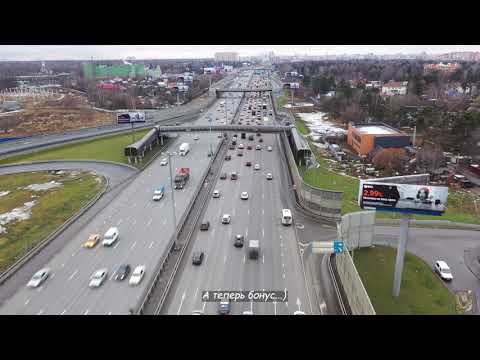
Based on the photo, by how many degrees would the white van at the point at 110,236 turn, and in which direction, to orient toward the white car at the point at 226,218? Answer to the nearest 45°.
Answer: approximately 135° to its left

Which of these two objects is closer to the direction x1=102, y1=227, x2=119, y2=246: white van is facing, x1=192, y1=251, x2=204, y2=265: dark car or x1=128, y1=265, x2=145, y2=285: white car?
the white car

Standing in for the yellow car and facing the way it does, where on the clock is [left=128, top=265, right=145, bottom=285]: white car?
The white car is roughly at 10 o'clock from the yellow car.

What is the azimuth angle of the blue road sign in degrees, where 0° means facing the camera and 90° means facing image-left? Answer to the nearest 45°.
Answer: approximately 0°

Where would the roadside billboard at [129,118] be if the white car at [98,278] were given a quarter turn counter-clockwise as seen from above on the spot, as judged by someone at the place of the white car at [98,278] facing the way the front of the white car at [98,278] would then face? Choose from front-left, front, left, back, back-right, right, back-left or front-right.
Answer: back-left

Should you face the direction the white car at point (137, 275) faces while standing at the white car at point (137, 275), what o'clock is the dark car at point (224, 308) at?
The dark car is roughly at 9 o'clock from the white car.

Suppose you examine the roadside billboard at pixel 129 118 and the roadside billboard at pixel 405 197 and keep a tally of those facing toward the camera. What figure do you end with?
2

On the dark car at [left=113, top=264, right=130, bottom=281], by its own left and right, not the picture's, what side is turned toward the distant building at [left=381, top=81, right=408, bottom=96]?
back

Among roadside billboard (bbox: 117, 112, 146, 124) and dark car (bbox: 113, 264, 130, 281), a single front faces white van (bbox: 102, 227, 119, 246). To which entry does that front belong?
the roadside billboard
